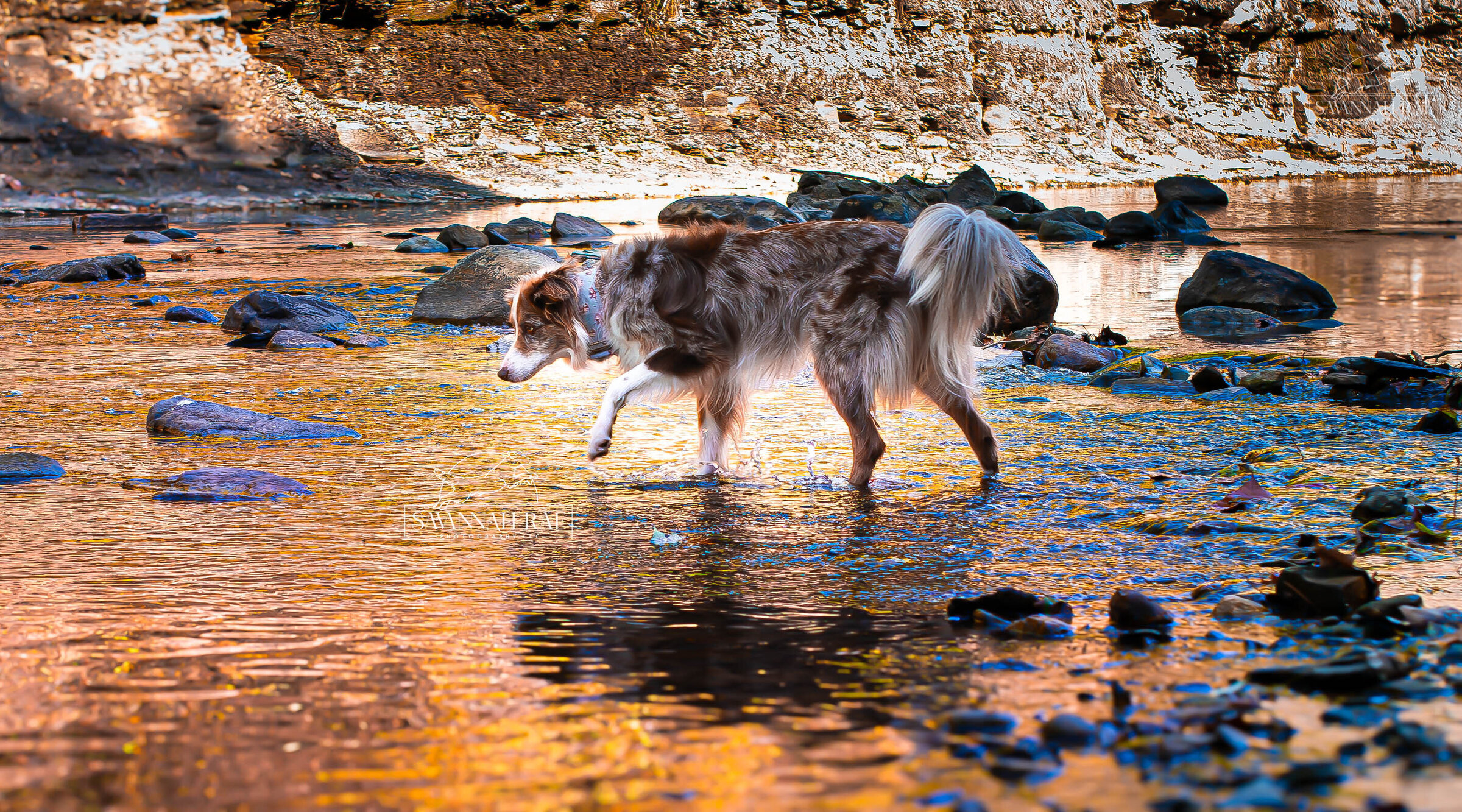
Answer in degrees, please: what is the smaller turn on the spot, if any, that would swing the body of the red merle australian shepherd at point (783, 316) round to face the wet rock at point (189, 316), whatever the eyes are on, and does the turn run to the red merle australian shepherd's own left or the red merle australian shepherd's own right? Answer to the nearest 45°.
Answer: approximately 45° to the red merle australian shepherd's own right

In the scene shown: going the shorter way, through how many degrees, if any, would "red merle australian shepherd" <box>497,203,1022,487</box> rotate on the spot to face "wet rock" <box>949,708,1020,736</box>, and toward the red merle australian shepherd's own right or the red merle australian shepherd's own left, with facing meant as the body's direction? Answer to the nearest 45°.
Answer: approximately 90° to the red merle australian shepherd's own left

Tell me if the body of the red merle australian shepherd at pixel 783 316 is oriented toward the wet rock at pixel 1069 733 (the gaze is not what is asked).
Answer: no

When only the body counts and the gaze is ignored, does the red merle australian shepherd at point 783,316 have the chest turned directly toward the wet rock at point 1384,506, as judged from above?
no

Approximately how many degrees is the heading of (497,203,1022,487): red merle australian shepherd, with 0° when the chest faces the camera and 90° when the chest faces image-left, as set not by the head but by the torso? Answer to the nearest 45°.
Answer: approximately 90°

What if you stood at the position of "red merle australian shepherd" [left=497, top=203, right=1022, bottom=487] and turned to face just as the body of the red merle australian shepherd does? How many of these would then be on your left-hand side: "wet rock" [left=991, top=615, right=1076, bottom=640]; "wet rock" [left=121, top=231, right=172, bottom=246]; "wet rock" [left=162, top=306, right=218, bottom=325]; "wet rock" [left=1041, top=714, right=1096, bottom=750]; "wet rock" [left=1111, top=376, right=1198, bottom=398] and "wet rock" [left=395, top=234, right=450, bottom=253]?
2

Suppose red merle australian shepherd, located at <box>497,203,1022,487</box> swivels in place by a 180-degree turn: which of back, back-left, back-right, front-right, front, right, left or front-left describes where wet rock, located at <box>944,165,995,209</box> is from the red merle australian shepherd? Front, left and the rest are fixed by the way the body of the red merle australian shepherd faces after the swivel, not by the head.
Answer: left

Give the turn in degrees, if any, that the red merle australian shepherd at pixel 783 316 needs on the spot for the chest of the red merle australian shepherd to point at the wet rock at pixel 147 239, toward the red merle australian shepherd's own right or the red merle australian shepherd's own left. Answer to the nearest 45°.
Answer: approximately 45° to the red merle australian shepherd's own right

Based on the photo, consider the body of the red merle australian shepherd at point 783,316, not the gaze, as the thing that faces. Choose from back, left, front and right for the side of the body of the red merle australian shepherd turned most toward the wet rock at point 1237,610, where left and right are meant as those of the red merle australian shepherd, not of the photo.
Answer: left

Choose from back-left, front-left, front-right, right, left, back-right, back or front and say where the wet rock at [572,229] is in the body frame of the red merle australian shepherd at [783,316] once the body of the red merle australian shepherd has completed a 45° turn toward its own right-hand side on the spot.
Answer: front-right

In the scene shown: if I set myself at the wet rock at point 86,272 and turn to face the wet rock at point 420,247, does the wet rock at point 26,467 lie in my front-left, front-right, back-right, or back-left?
back-right

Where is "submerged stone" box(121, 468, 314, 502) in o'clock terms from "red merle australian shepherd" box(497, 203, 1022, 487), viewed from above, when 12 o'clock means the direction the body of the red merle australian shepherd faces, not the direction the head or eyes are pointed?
The submerged stone is roughly at 11 o'clock from the red merle australian shepherd.

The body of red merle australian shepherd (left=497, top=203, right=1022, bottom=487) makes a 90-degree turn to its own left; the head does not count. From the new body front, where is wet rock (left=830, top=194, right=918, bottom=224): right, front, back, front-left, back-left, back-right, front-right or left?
back

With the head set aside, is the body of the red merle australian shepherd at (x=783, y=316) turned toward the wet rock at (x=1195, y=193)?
no

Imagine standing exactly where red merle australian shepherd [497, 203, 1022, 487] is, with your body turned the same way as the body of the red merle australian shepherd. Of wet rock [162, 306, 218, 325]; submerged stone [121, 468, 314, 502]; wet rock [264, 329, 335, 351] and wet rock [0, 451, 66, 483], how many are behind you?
0

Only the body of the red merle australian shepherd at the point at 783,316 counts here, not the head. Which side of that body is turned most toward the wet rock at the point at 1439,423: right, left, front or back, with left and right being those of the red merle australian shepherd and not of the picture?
back

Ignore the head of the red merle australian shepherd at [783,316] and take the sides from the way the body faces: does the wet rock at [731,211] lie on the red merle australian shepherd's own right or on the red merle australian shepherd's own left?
on the red merle australian shepherd's own right
